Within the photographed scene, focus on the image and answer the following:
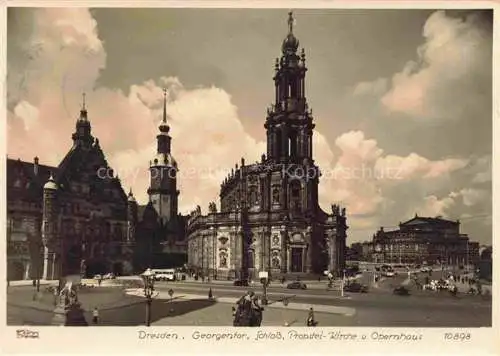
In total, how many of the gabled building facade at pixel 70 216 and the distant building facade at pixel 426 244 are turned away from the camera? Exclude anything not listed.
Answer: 0

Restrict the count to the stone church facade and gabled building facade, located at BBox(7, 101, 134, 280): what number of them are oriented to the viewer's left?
0

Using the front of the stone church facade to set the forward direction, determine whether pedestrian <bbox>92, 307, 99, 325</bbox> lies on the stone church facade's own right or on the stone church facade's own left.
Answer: on the stone church facade's own right

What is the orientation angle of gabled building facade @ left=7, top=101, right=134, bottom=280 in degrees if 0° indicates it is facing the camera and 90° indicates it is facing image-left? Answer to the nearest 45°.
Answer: approximately 315°

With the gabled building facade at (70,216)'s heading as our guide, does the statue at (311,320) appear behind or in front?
in front

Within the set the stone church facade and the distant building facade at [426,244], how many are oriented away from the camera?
0
